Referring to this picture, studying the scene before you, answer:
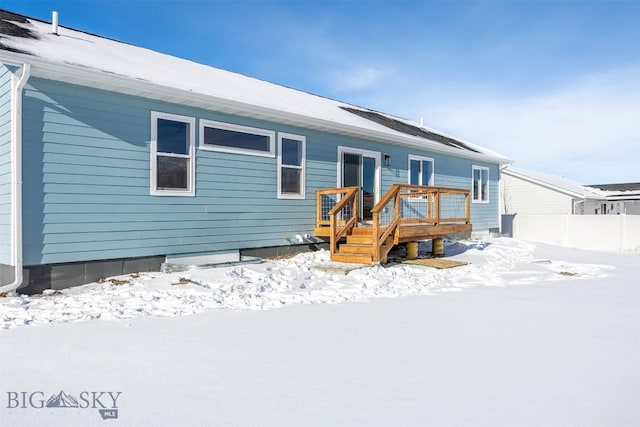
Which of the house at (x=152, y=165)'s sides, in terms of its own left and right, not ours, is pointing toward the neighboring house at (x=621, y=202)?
right

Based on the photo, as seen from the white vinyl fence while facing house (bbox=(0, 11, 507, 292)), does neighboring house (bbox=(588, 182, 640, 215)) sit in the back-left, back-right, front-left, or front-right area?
back-right
